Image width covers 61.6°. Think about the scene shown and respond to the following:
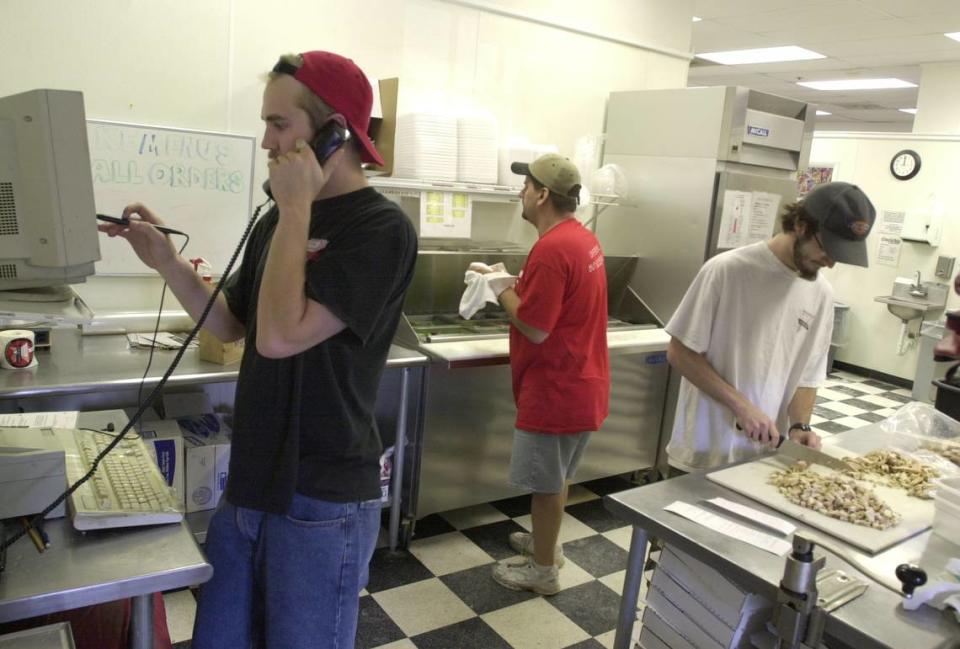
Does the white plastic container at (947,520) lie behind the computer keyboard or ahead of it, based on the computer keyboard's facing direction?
ahead

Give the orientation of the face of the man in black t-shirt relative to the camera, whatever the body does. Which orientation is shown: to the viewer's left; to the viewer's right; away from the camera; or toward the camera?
to the viewer's left

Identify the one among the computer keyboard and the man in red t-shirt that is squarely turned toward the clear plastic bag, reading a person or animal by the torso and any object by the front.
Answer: the computer keyboard

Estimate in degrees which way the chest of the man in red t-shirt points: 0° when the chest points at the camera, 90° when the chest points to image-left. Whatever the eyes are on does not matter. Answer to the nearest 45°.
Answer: approximately 135°

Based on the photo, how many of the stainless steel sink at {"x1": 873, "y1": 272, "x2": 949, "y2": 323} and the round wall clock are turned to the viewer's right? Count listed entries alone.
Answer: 0

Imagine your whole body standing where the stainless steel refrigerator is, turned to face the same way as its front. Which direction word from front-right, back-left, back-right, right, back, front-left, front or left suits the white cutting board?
front-right

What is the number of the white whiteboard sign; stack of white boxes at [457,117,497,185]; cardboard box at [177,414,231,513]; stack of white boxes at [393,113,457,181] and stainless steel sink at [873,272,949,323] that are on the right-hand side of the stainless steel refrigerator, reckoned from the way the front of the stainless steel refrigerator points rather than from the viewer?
4

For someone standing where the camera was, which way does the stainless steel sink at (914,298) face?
facing the viewer and to the left of the viewer

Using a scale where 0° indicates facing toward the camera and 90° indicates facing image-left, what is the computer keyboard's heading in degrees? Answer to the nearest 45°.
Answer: approximately 270°

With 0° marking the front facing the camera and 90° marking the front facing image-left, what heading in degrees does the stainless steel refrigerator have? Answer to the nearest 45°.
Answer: approximately 315°

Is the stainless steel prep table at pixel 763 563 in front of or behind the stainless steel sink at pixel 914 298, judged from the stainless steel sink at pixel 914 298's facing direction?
in front

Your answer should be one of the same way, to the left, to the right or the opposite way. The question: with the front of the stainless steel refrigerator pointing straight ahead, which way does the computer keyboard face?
to the left

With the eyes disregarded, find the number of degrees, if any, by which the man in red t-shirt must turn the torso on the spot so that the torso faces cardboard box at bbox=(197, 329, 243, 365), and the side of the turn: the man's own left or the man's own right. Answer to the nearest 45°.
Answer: approximately 45° to the man's own left
